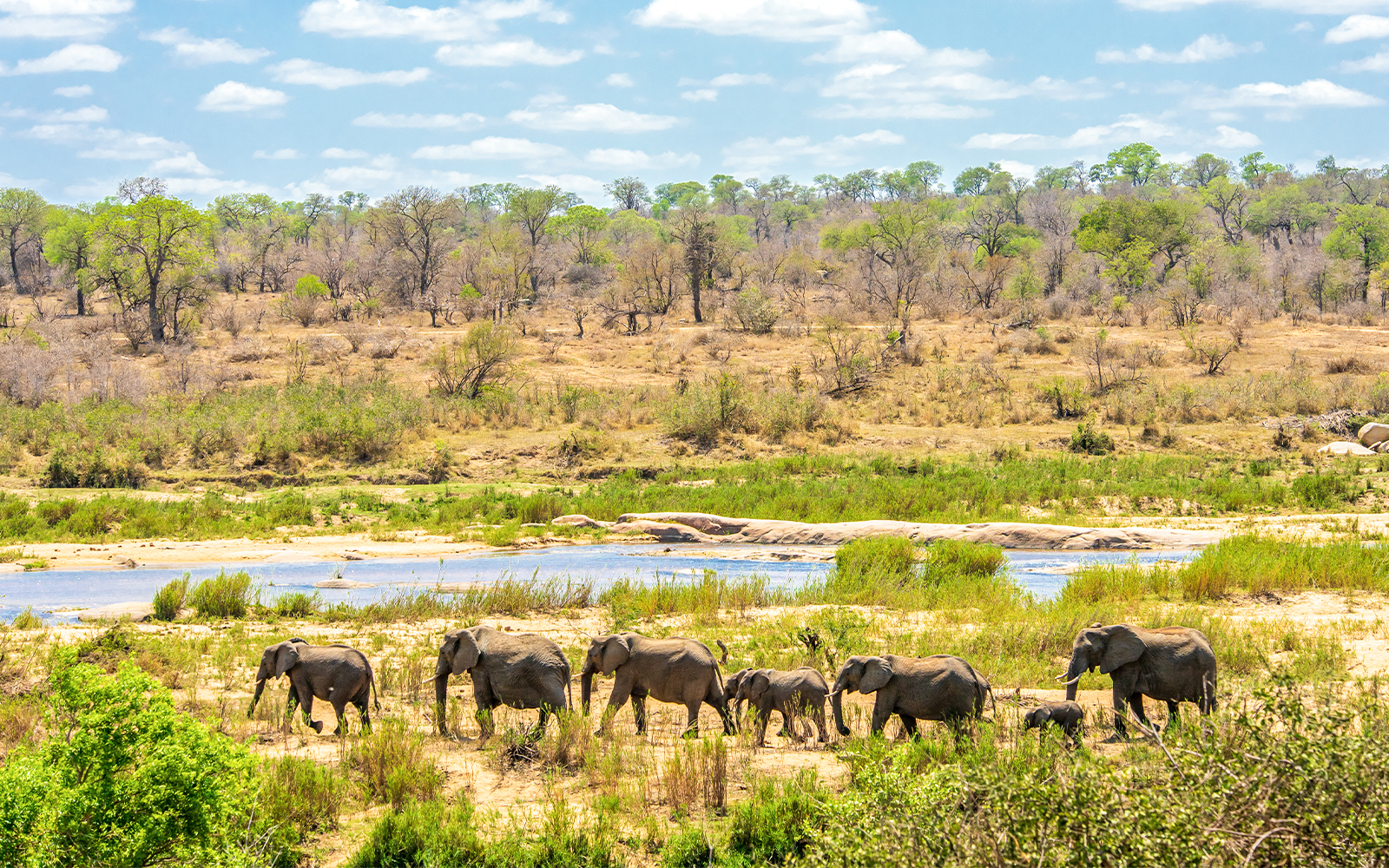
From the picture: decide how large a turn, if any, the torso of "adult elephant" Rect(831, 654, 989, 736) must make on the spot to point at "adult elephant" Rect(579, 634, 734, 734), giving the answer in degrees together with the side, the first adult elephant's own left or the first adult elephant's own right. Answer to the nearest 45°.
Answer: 0° — it already faces it

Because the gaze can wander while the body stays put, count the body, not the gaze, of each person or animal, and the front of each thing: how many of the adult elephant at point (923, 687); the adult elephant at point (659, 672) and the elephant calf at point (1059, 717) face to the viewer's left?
3

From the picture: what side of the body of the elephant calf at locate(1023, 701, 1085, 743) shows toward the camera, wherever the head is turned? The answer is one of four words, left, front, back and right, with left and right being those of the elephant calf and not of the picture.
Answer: left

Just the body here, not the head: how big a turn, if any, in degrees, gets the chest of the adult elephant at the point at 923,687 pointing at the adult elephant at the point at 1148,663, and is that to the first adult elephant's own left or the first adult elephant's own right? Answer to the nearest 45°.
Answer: approximately 180°

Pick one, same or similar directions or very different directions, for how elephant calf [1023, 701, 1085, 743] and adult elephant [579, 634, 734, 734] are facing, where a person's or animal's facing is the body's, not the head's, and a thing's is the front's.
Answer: same or similar directions

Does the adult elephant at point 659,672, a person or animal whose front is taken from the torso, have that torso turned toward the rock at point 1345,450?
no

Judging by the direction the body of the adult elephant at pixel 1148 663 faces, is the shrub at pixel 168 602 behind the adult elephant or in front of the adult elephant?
in front

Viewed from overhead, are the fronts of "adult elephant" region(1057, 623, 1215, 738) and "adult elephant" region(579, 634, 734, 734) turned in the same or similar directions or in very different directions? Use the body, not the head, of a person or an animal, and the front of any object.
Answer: same or similar directions

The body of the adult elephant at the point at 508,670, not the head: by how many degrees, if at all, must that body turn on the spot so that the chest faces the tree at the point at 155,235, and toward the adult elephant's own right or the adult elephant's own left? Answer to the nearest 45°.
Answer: approximately 90° to the adult elephant's own right

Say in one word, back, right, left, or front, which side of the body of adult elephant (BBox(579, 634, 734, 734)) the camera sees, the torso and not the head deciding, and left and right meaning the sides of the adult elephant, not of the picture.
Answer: left

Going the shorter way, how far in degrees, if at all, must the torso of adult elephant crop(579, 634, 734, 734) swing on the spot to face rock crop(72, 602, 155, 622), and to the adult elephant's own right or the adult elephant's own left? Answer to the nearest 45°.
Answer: approximately 45° to the adult elephant's own right

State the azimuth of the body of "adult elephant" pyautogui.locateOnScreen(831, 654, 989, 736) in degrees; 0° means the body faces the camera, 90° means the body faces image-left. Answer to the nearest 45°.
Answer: approximately 90°

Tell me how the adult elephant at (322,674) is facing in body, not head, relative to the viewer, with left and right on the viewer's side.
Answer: facing to the left of the viewer

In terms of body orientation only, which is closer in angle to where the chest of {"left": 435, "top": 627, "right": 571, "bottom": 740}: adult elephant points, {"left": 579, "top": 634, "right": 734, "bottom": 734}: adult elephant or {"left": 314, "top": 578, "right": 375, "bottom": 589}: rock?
the rock

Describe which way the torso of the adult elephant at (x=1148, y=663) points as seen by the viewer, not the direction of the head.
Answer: to the viewer's left

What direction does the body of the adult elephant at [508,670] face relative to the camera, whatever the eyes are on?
to the viewer's left

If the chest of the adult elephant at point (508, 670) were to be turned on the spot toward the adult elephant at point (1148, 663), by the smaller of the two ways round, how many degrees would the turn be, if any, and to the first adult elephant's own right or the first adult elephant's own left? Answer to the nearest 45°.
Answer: approximately 180°
